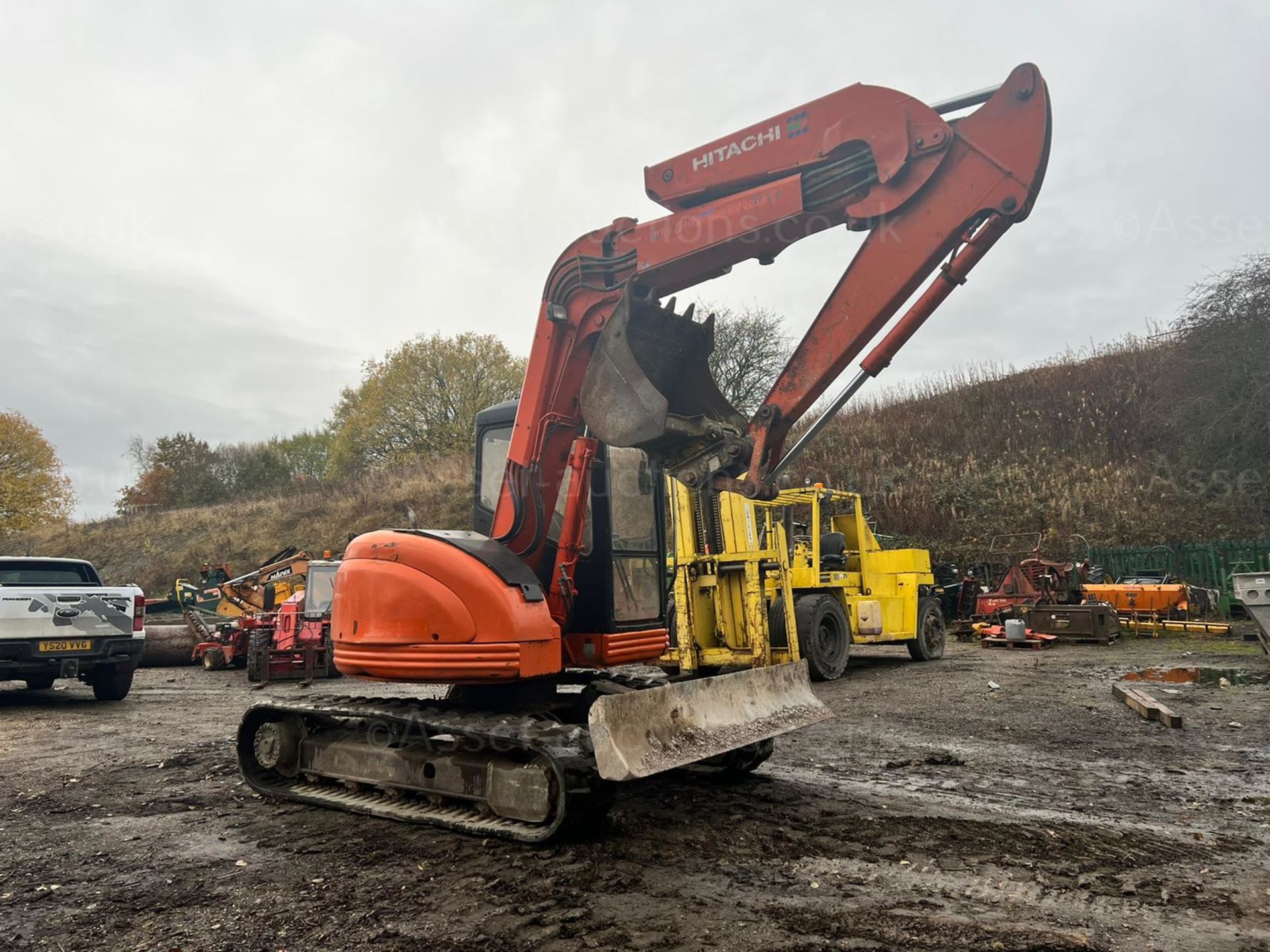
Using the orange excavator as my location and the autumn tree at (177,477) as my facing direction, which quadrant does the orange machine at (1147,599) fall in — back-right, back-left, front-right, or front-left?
front-right

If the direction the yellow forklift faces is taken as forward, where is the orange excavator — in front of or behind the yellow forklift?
in front

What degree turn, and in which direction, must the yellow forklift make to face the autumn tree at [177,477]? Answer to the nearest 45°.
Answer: approximately 90° to its right

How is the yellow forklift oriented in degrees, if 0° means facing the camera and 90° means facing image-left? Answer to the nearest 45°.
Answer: approximately 45°

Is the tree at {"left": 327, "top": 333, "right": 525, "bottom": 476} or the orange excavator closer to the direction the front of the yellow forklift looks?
the orange excavator

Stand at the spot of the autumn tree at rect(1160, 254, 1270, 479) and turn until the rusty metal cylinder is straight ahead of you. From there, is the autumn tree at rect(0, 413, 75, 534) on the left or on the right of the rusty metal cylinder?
right
